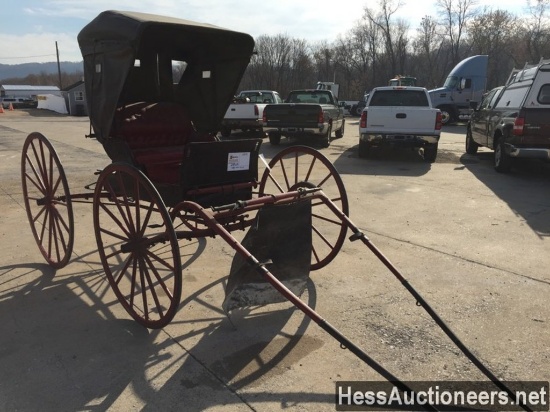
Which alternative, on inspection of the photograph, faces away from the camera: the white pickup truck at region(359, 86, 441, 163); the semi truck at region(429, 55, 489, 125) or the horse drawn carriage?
the white pickup truck

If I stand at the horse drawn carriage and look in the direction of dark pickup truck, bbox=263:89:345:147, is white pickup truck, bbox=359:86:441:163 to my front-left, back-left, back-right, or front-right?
front-right

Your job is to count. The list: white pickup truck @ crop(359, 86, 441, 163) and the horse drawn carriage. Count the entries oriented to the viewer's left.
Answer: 0

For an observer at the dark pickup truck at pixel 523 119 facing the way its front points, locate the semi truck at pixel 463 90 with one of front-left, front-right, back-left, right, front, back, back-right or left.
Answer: front-right

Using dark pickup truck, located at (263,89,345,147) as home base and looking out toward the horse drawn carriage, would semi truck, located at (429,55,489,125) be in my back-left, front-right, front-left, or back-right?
back-left

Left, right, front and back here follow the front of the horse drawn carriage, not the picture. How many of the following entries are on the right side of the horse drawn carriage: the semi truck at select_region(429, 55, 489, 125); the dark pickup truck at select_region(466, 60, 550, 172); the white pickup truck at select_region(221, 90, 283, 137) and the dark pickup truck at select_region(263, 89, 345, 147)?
0

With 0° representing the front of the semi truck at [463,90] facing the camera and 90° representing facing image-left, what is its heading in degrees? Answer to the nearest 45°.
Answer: approximately 90°

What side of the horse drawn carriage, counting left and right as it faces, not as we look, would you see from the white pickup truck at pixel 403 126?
left

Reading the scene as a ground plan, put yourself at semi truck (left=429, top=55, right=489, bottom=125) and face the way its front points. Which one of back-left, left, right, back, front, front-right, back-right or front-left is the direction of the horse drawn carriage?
left

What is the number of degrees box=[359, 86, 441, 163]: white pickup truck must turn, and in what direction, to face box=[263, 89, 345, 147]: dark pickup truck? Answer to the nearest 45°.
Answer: approximately 45° to its left

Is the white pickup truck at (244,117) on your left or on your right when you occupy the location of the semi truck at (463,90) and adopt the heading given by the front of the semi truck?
on your left

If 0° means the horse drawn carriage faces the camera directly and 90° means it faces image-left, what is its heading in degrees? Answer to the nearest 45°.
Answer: approximately 315°

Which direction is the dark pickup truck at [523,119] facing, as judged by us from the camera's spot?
facing away from the viewer and to the left of the viewer

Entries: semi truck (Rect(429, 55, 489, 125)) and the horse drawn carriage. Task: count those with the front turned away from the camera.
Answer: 0

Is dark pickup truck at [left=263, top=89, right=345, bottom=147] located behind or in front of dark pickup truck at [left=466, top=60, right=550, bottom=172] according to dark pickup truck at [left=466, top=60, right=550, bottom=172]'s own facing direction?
in front

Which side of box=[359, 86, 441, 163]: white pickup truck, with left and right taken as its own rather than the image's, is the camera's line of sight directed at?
back

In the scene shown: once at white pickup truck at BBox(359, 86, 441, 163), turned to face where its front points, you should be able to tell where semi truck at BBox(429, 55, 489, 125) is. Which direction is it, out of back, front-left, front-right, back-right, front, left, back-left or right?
front

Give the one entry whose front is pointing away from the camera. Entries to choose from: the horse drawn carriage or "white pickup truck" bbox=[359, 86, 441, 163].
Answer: the white pickup truck

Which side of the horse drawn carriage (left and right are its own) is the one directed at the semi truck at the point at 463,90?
left
